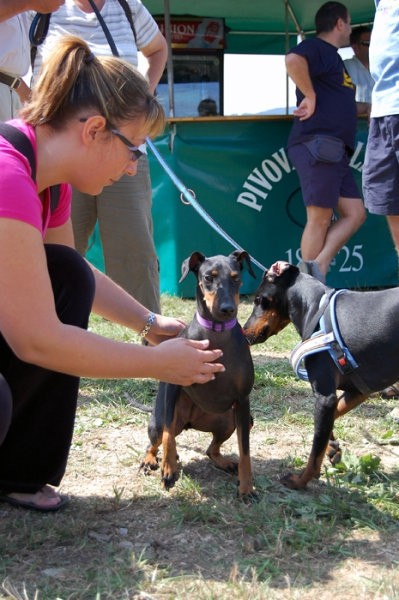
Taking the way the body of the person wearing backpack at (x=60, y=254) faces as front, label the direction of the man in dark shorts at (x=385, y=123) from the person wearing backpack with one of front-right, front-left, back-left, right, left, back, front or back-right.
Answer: front-left

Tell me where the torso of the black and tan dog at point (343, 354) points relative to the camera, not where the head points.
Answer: to the viewer's left

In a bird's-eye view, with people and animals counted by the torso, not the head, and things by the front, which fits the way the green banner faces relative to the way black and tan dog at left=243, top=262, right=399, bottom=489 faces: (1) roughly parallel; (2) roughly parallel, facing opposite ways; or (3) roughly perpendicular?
roughly perpendicular

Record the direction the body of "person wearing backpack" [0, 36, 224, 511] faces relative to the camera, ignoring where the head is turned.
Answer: to the viewer's right

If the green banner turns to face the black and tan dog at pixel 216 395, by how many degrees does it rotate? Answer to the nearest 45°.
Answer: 0° — it already faces it

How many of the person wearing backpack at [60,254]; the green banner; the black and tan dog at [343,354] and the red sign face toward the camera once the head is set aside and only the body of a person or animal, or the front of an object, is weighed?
2

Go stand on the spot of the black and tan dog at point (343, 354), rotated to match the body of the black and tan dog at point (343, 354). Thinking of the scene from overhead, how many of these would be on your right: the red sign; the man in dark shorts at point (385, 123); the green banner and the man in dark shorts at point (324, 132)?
4

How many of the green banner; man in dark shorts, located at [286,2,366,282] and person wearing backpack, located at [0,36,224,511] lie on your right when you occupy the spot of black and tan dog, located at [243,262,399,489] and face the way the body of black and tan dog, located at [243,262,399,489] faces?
2

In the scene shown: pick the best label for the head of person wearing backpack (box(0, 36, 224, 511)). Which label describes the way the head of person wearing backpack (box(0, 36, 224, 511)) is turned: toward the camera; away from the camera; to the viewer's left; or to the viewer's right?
to the viewer's right

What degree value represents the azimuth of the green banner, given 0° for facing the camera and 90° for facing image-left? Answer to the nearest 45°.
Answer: approximately 0°

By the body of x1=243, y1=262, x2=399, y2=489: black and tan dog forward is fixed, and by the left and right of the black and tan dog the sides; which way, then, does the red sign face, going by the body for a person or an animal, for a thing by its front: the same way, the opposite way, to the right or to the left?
to the left

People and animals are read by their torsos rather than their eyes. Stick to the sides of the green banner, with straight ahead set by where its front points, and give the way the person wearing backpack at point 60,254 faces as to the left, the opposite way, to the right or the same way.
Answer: to the left

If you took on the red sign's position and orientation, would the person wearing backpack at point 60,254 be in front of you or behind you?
in front

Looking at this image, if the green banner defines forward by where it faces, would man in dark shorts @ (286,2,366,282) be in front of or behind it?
in front
